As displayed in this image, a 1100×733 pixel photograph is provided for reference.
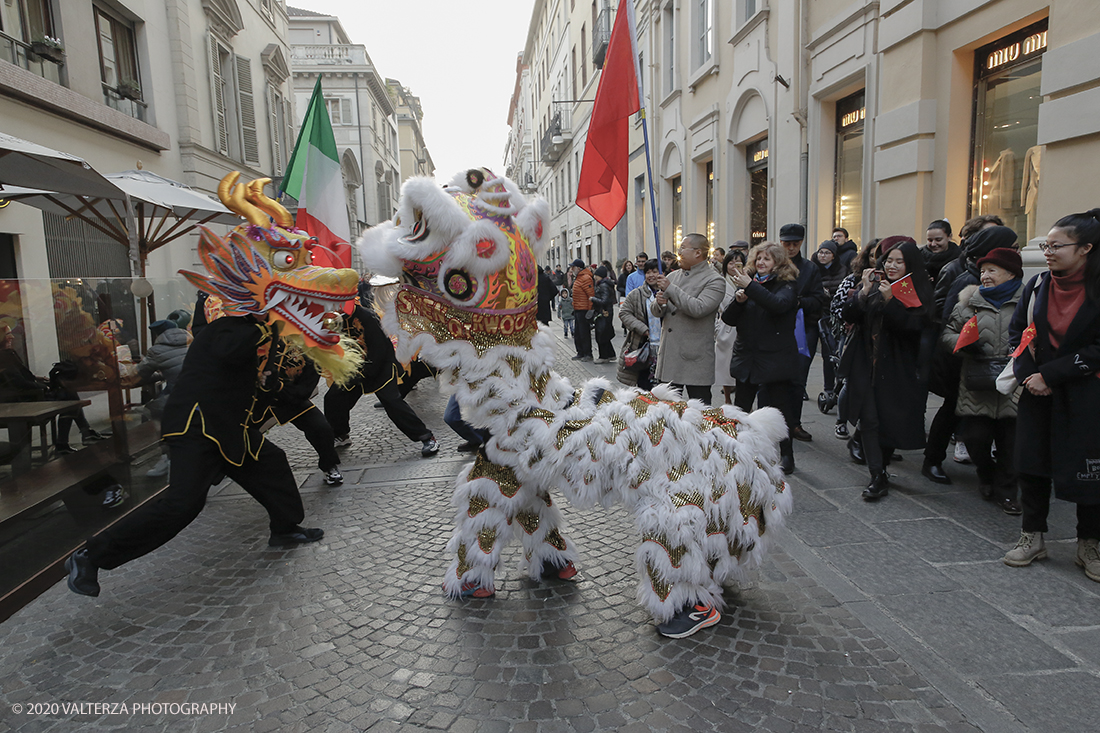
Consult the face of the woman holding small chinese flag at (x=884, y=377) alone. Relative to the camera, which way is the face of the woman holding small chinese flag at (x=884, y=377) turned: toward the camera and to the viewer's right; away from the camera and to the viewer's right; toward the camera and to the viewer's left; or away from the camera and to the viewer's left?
toward the camera and to the viewer's left

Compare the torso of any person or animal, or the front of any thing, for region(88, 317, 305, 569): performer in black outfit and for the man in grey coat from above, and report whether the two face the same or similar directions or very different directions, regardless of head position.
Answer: very different directions

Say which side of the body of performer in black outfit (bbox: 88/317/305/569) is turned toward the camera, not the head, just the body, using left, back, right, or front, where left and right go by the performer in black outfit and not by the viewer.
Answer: right

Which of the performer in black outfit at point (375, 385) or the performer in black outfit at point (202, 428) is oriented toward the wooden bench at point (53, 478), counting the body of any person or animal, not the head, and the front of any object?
the performer in black outfit at point (375, 385)

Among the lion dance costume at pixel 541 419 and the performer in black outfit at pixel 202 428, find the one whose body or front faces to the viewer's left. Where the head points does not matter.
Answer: the lion dance costume

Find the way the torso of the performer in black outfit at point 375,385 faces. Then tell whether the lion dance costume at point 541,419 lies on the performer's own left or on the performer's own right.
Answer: on the performer's own left

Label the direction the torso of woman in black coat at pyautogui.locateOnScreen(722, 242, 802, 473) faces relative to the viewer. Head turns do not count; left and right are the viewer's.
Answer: facing the viewer and to the left of the viewer

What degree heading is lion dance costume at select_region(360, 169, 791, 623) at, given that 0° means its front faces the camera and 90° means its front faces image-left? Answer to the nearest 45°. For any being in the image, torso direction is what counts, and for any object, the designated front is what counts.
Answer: approximately 90°

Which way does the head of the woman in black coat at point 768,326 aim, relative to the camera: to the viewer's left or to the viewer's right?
to the viewer's left

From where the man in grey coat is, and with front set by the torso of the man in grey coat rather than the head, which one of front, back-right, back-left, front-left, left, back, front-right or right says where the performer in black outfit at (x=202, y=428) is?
front

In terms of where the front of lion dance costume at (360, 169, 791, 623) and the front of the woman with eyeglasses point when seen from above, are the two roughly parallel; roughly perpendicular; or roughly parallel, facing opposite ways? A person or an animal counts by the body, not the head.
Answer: roughly parallel

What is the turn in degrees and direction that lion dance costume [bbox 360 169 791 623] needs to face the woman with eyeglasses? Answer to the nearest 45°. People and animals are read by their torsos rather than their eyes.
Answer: approximately 180°

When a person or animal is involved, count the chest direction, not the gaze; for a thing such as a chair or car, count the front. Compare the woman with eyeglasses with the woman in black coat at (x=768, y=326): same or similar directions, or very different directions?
same or similar directions

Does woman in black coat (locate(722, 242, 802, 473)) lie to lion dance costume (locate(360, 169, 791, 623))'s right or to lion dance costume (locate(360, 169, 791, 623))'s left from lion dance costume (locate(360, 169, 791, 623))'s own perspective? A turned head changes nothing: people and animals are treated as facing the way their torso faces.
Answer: on its right
